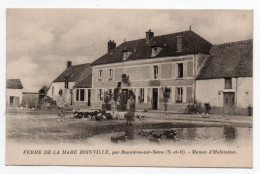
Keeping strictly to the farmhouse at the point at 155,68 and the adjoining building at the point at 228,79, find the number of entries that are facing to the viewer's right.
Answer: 0

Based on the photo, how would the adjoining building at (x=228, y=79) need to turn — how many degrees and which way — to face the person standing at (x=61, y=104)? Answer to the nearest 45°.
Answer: approximately 90° to its right

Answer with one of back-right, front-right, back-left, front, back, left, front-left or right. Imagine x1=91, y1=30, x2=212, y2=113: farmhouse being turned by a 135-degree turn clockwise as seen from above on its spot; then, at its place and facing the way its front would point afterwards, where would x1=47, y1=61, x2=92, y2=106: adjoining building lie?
left

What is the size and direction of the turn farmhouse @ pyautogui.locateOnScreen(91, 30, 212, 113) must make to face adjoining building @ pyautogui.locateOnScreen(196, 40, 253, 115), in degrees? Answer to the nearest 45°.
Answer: approximately 90° to its left

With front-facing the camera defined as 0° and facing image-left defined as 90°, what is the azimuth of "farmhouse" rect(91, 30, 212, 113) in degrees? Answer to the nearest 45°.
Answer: approximately 45°

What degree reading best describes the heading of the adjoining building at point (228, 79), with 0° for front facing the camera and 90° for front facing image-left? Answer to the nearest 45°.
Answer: approximately 0°

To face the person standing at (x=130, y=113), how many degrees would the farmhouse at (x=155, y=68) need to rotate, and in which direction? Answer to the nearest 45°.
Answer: approximately 45° to its left

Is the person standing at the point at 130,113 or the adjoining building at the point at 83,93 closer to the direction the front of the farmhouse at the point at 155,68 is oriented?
the person standing

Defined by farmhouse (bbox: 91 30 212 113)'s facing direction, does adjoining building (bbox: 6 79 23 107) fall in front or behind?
in front

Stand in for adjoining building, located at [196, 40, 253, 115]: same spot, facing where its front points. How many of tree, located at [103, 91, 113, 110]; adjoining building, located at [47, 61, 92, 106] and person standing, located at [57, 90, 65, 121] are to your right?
3
